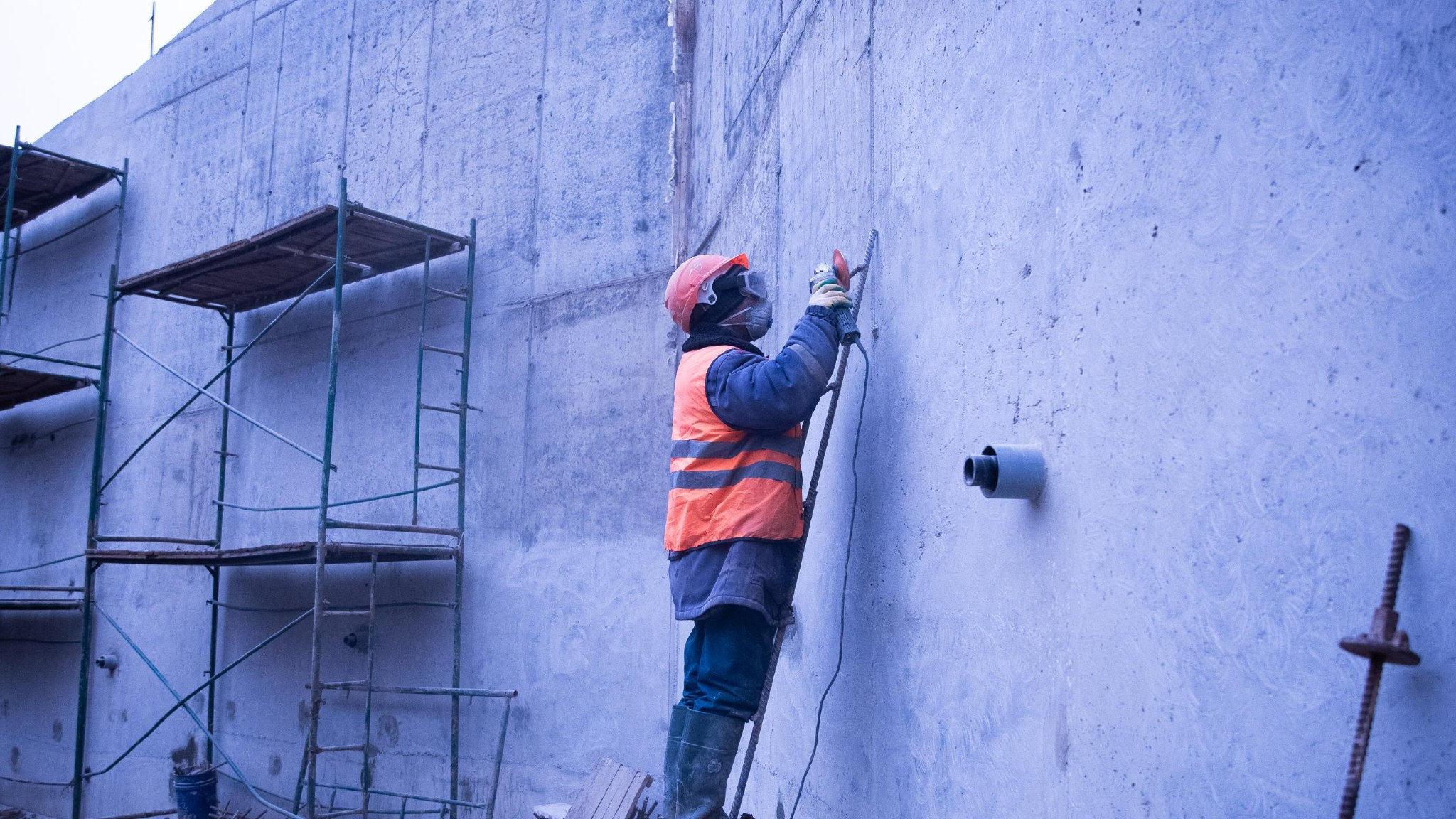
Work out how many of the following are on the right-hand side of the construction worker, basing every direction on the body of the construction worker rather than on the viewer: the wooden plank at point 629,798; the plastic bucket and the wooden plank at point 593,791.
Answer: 0

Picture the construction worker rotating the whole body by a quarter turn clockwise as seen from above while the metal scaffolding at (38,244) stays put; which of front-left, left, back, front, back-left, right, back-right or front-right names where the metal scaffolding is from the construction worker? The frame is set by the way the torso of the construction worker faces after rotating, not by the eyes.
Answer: back-right

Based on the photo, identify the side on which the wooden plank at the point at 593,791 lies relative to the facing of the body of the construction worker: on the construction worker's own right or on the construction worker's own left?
on the construction worker's own left

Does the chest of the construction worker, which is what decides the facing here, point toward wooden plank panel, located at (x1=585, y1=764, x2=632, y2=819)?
no

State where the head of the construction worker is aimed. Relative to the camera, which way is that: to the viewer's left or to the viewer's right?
to the viewer's right

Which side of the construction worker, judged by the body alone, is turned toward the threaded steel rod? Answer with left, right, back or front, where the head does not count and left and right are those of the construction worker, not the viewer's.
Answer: right

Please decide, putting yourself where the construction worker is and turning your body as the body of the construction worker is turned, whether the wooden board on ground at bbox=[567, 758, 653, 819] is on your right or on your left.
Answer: on your left

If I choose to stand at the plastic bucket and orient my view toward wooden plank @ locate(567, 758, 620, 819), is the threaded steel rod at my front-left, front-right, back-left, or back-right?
front-right

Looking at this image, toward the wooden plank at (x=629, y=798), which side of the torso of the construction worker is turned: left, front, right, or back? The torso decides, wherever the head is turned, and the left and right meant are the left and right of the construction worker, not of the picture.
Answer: left
